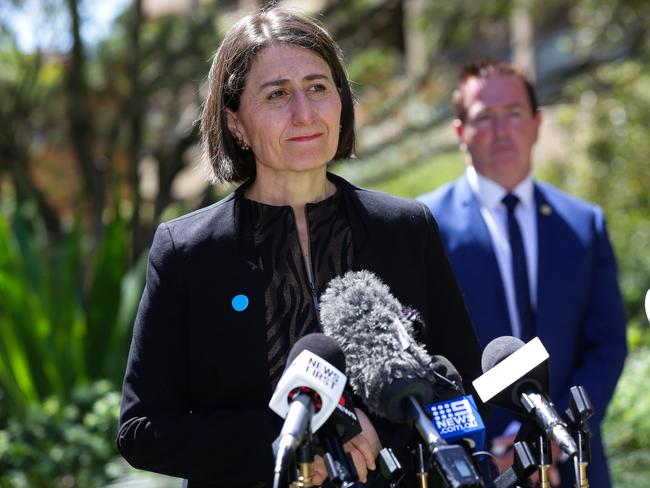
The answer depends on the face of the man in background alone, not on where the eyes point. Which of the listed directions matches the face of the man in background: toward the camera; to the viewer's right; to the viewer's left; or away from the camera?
toward the camera

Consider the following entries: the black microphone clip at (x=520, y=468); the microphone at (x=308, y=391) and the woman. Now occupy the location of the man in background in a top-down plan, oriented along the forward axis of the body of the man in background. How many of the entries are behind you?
0

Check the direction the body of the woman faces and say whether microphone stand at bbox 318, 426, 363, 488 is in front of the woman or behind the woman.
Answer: in front

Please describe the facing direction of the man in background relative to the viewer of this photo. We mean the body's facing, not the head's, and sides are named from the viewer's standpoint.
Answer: facing the viewer

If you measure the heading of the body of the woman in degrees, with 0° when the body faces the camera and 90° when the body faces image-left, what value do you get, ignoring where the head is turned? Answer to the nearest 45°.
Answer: approximately 0°

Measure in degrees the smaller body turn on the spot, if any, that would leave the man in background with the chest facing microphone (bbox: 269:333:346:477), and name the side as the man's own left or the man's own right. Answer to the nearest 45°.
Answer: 0° — they already face it

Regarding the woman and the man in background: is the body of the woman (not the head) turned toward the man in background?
no

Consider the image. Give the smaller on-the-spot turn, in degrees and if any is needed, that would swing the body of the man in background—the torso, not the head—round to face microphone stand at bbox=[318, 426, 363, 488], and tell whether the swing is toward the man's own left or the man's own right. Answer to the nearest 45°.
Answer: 0° — they already face it

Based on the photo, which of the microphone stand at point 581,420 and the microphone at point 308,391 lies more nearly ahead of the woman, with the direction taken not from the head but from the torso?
the microphone

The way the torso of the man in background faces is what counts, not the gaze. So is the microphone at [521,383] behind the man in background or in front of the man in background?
in front

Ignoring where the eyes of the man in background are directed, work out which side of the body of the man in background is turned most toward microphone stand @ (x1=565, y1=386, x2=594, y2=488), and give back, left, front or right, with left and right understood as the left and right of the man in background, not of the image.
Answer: front

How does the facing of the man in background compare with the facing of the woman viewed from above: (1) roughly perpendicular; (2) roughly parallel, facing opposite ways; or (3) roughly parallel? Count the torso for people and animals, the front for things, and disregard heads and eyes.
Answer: roughly parallel

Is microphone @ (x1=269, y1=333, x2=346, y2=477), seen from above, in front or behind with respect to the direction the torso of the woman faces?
in front

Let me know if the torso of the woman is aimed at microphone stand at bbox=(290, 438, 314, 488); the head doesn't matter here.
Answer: yes

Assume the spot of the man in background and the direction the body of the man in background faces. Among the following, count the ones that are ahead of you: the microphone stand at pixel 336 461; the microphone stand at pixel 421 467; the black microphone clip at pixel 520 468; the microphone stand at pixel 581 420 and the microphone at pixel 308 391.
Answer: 5

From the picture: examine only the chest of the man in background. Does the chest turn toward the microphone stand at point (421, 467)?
yes

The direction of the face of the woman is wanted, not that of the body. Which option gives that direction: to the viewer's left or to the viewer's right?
to the viewer's right
